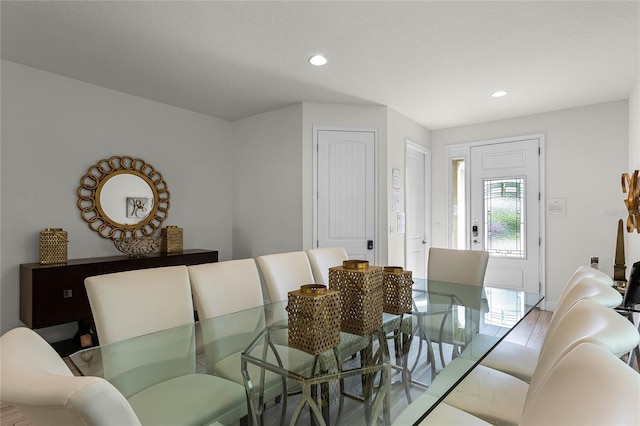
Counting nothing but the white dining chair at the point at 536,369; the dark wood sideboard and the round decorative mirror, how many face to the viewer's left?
1

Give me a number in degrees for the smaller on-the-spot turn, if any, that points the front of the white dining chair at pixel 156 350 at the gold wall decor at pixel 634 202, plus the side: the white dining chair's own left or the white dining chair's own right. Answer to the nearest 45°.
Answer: approximately 45° to the white dining chair's own left

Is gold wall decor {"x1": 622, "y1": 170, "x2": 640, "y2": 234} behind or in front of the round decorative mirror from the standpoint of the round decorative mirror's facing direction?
in front

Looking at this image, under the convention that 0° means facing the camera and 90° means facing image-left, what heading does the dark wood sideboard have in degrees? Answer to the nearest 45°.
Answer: approximately 315°

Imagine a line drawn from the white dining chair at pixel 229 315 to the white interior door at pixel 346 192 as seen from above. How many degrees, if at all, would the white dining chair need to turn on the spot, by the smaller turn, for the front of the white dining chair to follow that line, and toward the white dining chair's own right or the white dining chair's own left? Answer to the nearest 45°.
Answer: approximately 90° to the white dining chair's own left

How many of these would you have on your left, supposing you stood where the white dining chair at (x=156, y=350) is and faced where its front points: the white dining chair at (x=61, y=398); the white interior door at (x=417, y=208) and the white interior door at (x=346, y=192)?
2

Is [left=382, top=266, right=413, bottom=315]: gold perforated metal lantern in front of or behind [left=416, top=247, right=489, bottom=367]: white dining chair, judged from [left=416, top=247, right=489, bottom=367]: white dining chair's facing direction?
in front

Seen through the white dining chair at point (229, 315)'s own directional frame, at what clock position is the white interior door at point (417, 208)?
The white interior door is roughly at 9 o'clock from the white dining chair.

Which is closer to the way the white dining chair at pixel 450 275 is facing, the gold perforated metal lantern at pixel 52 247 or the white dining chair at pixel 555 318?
the gold perforated metal lantern

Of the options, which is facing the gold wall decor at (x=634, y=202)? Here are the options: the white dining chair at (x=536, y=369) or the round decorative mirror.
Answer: the round decorative mirror

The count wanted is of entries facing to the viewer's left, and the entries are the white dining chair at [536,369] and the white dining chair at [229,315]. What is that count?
1

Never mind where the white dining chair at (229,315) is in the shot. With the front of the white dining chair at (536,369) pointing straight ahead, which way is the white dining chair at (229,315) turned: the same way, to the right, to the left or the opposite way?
the opposite way

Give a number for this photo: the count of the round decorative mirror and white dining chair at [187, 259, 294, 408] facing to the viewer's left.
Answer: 0

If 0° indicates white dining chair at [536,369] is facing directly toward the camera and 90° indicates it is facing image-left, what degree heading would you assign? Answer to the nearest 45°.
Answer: approximately 90°

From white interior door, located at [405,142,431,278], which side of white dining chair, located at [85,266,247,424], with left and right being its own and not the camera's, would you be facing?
left

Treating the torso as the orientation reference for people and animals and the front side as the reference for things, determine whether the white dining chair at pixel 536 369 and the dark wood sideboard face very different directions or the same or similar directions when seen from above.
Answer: very different directions

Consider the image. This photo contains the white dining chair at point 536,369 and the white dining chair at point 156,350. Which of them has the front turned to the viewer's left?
the white dining chair at point 536,369

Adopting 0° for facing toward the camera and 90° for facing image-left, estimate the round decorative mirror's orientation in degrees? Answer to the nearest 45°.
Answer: approximately 315°

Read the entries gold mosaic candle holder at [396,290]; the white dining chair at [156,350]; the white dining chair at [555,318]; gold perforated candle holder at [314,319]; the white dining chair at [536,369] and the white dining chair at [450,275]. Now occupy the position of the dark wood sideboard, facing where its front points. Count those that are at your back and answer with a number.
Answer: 0
